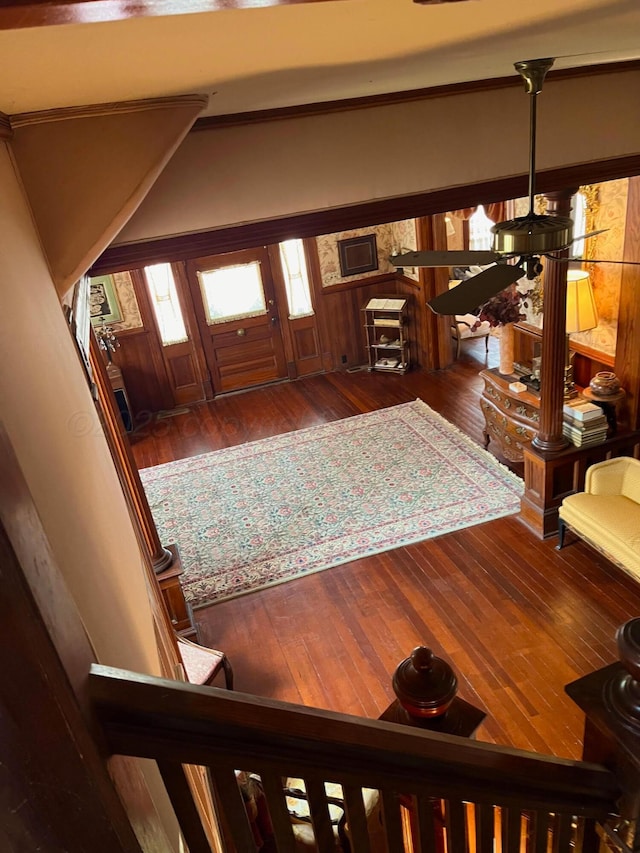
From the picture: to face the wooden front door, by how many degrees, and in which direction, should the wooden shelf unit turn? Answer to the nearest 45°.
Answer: approximately 90° to its right

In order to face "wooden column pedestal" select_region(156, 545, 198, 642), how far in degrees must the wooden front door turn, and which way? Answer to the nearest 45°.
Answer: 0° — it already faces it

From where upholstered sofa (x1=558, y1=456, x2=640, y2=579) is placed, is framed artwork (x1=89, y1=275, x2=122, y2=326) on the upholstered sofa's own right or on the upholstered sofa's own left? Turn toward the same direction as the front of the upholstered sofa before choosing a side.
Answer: on the upholstered sofa's own right

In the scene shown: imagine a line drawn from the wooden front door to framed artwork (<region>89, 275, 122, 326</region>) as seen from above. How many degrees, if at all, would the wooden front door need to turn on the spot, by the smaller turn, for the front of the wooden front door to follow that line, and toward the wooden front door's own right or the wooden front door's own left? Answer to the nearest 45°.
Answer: approximately 90° to the wooden front door's own right

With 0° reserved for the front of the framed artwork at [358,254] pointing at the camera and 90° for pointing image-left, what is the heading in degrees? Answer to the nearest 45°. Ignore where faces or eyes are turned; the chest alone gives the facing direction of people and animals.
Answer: approximately 0°

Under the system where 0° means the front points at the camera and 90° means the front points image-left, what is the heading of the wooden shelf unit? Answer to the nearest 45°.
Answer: approximately 0°
